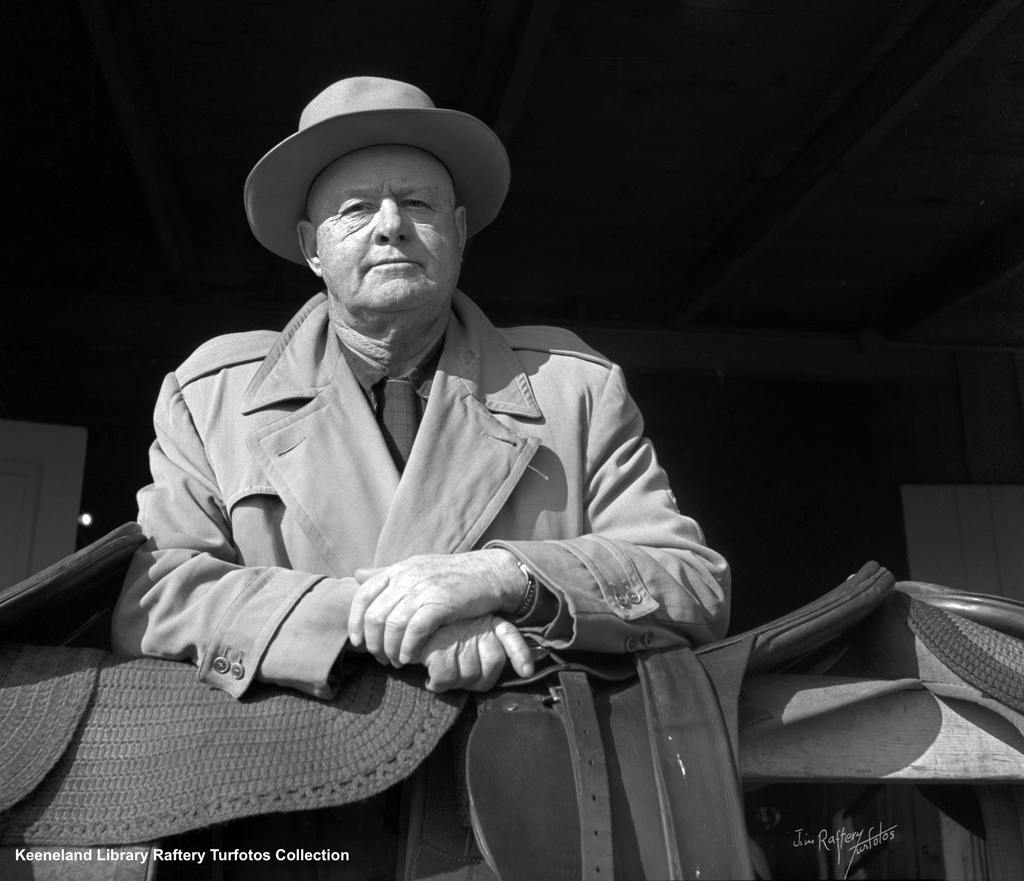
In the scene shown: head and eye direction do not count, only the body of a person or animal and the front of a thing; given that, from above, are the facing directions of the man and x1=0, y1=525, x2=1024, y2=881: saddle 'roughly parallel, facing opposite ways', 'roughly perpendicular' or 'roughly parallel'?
roughly perpendicular

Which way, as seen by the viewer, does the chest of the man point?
toward the camera
